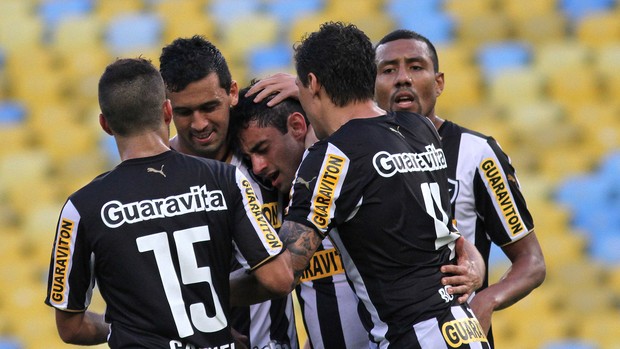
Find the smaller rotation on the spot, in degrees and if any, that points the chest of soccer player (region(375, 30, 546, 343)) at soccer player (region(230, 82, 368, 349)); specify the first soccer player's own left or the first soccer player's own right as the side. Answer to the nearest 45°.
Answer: approximately 45° to the first soccer player's own right

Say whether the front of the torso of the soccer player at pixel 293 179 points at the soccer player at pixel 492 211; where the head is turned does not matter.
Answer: no

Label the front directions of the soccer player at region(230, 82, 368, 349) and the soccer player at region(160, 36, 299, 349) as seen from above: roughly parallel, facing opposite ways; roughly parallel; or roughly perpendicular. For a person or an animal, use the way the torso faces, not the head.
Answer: roughly parallel

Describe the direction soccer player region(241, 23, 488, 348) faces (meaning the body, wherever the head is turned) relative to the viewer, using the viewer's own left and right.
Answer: facing away from the viewer and to the left of the viewer

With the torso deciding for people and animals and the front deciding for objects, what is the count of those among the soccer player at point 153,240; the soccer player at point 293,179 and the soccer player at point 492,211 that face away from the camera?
1

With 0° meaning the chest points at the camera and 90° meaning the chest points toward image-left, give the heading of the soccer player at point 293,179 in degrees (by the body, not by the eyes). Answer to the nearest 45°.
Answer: approximately 45°

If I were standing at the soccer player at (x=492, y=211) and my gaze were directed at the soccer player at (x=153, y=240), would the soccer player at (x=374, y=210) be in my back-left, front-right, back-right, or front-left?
front-left

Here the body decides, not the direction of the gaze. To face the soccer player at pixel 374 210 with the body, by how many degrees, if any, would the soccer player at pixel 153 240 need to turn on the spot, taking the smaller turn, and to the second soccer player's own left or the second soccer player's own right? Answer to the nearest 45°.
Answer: approximately 90° to the second soccer player's own right

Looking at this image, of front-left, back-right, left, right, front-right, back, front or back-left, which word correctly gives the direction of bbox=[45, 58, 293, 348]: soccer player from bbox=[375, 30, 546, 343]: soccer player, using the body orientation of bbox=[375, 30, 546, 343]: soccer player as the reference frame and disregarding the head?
front

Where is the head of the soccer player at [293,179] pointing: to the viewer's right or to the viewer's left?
to the viewer's left

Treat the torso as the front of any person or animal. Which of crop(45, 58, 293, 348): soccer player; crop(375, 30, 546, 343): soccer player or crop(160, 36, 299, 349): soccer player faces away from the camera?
crop(45, 58, 293, 348): soccer player

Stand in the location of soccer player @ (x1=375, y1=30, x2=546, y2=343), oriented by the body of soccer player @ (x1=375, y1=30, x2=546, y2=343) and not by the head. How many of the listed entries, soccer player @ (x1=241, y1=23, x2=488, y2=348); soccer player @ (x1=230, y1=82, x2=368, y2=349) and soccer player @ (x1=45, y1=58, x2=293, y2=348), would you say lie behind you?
0

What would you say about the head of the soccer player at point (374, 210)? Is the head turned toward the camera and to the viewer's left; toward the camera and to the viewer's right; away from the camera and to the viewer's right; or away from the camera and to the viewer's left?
away from the camera and to the viewer's left

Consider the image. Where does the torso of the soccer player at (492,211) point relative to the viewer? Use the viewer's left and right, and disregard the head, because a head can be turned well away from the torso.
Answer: facing the viewer and to the left of the viewer

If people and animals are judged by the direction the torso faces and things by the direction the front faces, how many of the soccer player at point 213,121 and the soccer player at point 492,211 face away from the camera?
0

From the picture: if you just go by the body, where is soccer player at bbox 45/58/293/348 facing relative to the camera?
away from the camera
